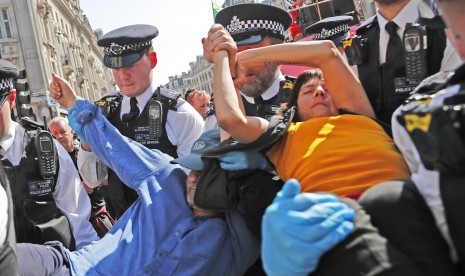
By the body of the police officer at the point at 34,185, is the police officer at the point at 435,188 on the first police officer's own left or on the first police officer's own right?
on the first police officer's own left

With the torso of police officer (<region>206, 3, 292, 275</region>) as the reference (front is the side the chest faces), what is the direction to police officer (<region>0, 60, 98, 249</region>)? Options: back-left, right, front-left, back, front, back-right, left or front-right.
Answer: front-right

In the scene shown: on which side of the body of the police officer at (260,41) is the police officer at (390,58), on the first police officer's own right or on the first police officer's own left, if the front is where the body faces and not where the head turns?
on the first police officer's own left

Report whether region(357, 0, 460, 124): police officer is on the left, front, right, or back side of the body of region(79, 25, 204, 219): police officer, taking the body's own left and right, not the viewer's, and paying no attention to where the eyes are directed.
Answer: left

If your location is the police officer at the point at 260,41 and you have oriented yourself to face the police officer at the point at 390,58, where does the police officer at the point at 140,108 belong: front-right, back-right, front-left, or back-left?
back-right

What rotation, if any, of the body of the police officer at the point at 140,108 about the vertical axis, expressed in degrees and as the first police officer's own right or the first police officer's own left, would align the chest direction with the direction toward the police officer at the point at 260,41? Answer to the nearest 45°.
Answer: approximately 90° to the first police officer's own left

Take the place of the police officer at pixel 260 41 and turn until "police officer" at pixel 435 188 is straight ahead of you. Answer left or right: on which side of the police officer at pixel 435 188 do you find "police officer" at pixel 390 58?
left

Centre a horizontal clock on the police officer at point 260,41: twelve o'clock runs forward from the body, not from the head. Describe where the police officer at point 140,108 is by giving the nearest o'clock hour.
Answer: the police officer at point 140,108 is roughly at 2 o'clock from the police officer at point 260,41.

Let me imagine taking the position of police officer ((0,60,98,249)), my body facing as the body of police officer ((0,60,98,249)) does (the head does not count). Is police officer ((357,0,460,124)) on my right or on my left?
on my left

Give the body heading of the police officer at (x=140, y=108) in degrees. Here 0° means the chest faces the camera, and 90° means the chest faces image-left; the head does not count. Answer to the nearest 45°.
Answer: approximately 45°
